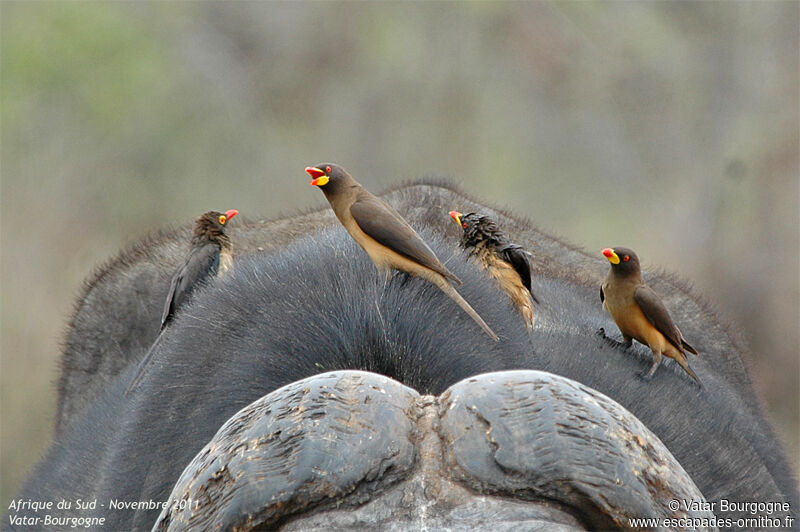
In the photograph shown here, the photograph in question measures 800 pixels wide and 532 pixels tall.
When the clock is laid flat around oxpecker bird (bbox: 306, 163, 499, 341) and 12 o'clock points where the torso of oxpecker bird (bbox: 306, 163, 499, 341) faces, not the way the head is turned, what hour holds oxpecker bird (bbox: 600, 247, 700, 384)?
oxpecker bird (bbox: 600, 247, 700, 384) is roughly at 5 o'clock from oxpecker bird (bbox: 306, 163, 499, 341).

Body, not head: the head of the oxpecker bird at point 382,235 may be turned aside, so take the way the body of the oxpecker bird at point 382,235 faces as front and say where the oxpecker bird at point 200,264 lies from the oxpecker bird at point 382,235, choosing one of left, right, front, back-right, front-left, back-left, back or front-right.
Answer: front-right

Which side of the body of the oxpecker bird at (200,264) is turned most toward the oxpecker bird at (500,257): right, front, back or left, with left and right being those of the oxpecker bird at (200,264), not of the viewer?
front

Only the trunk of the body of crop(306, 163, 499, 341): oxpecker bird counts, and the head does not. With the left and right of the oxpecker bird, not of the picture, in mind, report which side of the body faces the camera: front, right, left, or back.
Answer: left

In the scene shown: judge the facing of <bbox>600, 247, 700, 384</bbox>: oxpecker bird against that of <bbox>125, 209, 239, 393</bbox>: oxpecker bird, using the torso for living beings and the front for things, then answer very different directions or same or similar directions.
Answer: very different directions

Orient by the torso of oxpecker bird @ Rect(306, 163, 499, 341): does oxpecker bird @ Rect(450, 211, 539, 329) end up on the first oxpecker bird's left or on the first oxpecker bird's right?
on the first oxpecker bird's right

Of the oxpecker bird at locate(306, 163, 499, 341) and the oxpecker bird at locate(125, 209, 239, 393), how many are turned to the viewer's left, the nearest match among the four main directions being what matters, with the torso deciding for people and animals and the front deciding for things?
1

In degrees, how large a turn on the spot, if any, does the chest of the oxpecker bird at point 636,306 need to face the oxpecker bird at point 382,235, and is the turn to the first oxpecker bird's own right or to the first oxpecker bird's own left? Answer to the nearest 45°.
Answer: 0° — it already faces it

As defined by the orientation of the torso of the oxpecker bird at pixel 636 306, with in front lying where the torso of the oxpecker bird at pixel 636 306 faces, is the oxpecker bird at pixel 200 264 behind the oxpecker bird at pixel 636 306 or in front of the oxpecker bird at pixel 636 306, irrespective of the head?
in front

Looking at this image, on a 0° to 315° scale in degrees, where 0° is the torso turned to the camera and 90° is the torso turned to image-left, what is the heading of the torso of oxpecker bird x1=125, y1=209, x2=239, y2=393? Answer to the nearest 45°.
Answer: approximately 270°

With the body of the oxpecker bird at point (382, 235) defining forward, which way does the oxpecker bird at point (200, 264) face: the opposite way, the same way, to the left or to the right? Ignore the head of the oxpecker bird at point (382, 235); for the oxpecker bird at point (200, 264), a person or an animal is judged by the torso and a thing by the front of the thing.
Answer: the opposite way
